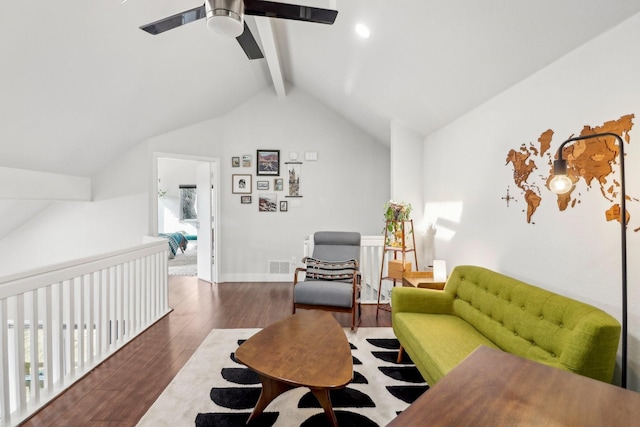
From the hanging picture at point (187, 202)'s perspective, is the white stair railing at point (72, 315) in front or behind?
in front

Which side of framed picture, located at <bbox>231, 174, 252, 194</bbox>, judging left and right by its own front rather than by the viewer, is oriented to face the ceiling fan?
front

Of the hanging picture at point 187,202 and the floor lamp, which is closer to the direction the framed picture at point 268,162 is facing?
the floor lamp

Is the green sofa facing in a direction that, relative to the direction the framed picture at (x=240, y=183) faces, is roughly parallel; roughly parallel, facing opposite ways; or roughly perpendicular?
roughly perpendicular

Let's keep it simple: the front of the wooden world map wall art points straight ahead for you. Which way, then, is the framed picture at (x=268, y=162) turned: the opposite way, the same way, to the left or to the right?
to the left

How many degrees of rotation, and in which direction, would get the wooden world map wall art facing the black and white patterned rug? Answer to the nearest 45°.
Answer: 0° — it already faces it

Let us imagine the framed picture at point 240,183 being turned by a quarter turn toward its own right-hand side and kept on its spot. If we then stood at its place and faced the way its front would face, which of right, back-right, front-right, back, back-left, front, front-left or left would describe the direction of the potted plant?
back-left

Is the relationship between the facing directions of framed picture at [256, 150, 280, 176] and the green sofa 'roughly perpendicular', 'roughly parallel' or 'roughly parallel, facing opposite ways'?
roughly perpendicular

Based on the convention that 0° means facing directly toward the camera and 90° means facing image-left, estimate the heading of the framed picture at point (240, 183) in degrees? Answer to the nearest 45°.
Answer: approximately 0°

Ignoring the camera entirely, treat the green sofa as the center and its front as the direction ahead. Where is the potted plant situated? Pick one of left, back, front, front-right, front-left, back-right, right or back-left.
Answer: right

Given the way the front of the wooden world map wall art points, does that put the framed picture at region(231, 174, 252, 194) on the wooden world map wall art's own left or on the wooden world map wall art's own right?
on the wooden world map wall art's own right

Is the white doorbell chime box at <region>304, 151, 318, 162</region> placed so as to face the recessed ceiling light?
yes

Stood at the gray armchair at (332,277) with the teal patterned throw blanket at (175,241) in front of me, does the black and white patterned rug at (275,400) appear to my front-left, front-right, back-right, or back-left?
back-left

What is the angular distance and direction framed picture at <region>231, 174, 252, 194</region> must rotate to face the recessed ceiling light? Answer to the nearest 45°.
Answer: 0° — it already faces it

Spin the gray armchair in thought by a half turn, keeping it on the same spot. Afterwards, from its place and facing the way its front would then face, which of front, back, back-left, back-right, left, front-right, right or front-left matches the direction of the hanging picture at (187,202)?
left
